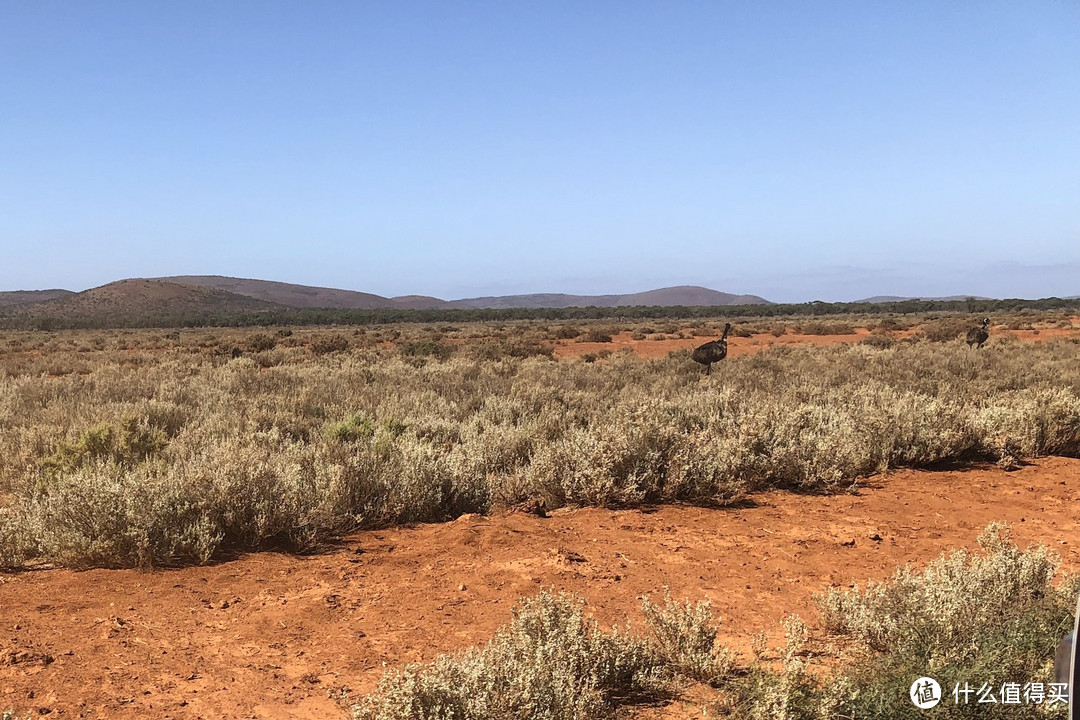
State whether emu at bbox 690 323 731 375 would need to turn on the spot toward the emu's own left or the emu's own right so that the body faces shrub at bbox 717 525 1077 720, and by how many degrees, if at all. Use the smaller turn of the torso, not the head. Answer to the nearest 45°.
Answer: approximately 90° to the emu's own right

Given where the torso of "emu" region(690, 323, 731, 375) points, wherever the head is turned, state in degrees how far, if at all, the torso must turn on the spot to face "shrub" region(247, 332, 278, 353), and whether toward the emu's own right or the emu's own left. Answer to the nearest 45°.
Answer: approximately 135° to the emu's own left

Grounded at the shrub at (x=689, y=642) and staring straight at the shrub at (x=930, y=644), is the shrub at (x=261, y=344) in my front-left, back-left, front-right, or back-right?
back-left

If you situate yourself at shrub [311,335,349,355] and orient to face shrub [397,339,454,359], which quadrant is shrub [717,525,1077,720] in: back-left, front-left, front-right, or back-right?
front-right

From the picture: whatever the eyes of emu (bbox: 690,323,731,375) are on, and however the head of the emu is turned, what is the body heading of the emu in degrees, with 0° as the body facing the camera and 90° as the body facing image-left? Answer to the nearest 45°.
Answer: approximately 270°

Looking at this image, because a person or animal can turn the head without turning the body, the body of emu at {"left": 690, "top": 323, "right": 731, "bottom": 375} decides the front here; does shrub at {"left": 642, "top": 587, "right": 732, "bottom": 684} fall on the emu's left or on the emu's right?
on the emu's right

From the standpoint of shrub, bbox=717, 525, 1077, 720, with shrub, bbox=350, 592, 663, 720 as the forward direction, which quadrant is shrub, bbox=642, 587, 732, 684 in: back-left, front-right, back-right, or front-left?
front-right

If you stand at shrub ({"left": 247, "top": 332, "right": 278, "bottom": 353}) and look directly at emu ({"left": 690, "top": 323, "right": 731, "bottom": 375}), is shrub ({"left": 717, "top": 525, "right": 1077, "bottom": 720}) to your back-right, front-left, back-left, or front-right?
front-right

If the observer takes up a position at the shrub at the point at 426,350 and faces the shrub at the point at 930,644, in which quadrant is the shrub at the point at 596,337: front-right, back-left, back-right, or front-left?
back-left

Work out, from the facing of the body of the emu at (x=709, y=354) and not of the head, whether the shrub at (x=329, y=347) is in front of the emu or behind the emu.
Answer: behind
